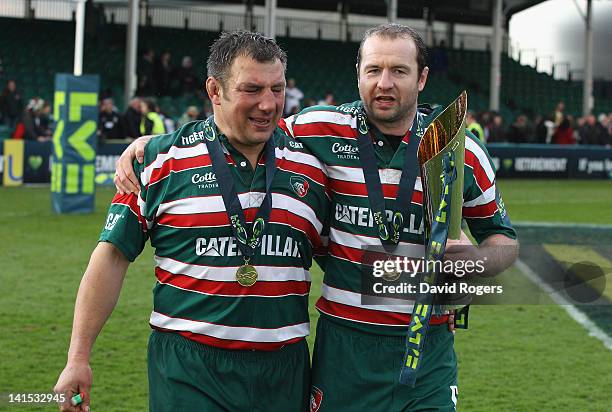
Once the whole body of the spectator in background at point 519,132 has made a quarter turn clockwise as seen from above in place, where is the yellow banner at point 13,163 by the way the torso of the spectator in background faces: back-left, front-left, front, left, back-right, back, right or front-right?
front-left

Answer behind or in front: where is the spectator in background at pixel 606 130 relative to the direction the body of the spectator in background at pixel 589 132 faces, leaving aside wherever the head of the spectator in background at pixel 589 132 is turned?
behind

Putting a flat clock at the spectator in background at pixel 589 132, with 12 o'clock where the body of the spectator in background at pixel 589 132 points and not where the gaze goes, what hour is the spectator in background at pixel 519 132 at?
the spectator in background at pixel 519 132 is roughly at 2 o'clock from the spectator in background at pixel 589 132.

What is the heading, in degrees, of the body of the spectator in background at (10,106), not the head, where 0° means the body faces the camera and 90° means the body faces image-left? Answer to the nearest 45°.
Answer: approximately 0°

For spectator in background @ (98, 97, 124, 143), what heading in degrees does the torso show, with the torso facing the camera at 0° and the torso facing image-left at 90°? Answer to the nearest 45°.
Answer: approximately 0°

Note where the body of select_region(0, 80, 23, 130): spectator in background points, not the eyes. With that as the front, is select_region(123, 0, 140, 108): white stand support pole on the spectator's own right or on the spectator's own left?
on the spectator's own left

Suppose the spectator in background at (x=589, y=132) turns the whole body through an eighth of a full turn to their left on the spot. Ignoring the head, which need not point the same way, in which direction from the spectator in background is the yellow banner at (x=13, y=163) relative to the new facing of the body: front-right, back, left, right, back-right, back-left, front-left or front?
right

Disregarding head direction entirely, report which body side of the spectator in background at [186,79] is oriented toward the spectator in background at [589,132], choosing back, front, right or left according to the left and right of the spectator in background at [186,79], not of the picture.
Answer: left
